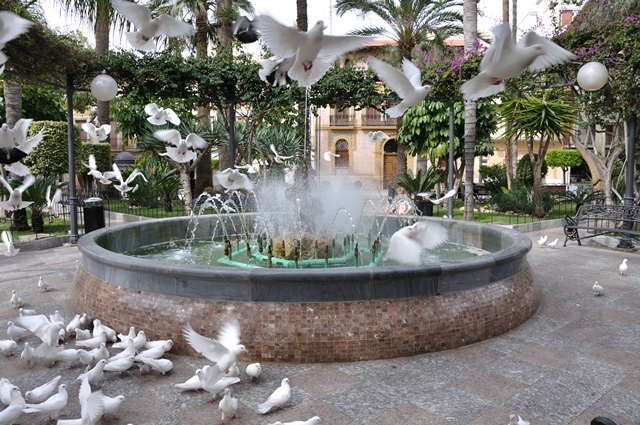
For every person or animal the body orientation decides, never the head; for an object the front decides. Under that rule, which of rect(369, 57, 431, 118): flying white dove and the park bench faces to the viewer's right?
the flying white dove

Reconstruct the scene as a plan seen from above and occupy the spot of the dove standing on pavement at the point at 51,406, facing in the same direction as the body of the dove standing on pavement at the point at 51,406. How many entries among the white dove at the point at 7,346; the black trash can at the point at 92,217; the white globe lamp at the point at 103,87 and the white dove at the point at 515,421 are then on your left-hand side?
3

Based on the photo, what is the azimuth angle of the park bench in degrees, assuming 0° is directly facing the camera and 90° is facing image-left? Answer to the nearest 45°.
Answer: approximately 45°

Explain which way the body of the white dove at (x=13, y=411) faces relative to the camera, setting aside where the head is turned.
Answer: to the viewer's right

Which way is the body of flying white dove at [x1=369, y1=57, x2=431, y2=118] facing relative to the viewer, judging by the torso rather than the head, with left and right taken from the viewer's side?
facing to the right of the viewer

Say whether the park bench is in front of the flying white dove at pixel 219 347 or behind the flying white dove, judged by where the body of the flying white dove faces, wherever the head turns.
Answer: in front

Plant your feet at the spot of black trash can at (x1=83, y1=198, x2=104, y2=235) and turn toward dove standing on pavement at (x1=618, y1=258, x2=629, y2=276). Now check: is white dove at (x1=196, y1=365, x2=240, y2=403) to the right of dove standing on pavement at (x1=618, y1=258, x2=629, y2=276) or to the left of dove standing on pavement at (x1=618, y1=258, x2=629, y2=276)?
right

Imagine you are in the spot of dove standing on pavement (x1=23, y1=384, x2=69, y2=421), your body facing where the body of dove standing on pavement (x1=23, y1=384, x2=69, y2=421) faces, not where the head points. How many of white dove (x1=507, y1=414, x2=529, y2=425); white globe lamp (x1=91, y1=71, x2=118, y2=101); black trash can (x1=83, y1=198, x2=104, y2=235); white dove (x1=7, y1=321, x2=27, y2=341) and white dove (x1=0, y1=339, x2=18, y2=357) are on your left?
4
